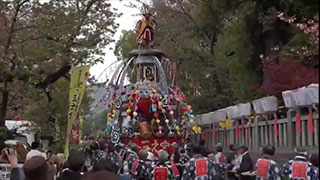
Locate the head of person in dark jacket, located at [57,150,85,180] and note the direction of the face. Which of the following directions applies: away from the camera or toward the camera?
away from the camera

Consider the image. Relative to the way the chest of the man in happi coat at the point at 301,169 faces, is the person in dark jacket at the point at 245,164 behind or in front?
in front

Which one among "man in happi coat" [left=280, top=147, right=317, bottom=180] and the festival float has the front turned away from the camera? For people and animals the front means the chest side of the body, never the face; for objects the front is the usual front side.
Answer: the man in happi coat

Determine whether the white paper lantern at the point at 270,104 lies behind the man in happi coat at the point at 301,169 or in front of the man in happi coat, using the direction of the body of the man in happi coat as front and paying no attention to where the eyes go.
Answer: in front

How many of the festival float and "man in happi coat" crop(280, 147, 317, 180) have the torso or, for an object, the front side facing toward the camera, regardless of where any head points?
1

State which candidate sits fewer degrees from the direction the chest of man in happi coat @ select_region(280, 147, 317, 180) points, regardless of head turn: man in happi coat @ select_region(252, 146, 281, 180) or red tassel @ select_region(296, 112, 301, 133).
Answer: the red tassel

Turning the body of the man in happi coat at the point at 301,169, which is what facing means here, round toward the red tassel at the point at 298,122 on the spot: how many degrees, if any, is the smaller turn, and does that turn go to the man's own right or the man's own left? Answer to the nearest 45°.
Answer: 0° — they already face it

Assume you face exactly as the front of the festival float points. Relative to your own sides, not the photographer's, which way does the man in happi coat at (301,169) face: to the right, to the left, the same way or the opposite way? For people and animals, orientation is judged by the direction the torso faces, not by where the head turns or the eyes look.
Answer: the opposite way

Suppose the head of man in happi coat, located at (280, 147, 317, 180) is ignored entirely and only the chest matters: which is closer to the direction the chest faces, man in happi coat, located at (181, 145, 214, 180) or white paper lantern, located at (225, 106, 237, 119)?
the white paper lantern

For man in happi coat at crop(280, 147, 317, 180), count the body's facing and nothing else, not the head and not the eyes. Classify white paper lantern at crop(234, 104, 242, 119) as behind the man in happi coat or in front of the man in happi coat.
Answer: in front

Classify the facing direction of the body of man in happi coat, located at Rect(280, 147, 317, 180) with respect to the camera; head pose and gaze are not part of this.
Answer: away from the camera
